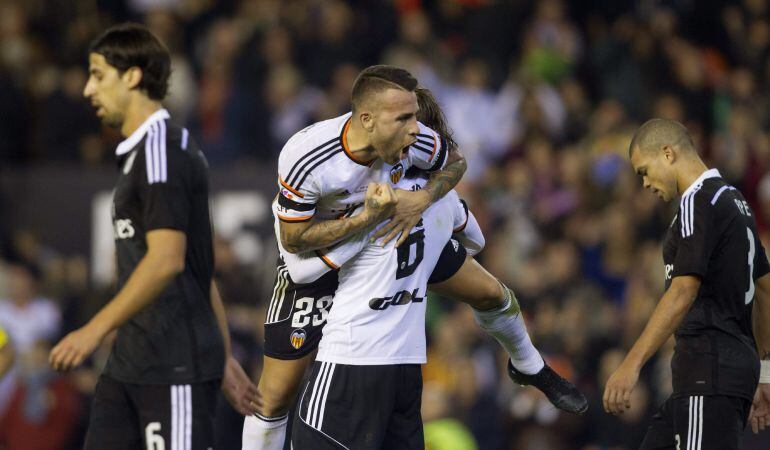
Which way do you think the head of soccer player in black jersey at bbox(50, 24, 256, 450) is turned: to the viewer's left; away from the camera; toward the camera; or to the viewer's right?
to the viewer's left

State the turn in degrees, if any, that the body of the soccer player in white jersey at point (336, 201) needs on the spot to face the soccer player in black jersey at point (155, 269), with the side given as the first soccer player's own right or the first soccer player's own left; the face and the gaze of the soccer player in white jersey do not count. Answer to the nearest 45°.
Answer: approximately 90° to the first soccer player's own right

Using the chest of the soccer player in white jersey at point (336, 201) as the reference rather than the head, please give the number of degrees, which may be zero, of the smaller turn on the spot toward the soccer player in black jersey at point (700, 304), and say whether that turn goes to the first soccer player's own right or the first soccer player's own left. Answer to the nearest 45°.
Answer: approximately 45° to the first soccer player's own left

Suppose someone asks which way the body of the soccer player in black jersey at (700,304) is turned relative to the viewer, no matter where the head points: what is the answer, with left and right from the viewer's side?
facing to the left of the viewer

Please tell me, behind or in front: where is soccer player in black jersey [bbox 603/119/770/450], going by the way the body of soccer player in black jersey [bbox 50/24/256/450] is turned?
behind

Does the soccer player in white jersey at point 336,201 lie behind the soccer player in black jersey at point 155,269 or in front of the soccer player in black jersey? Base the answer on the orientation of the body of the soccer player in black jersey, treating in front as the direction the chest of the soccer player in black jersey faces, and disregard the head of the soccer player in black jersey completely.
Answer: behind

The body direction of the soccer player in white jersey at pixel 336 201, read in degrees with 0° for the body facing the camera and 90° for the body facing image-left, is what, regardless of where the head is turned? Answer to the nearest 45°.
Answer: approximately 315°

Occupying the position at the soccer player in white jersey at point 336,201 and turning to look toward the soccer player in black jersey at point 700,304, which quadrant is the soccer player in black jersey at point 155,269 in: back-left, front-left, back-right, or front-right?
back-right

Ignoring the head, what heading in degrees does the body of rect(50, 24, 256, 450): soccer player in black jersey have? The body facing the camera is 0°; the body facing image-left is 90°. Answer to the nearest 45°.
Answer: approximately 90°
